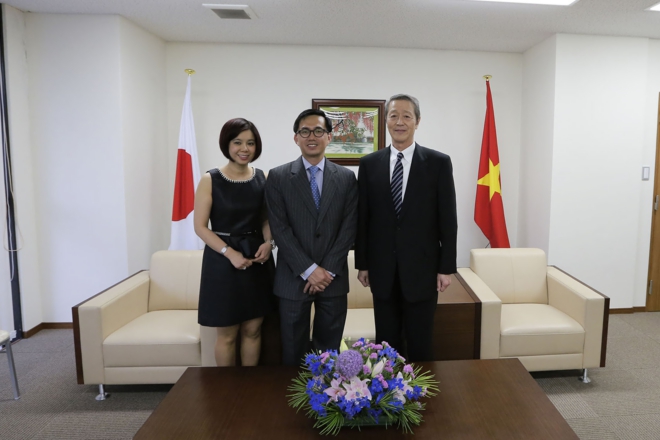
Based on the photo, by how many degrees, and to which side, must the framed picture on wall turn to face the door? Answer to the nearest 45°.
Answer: approximately 90° to its left

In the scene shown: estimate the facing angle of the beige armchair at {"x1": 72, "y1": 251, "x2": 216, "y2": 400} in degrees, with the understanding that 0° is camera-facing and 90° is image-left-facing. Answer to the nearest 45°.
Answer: approximately 0°

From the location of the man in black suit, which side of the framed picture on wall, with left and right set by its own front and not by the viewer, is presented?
front

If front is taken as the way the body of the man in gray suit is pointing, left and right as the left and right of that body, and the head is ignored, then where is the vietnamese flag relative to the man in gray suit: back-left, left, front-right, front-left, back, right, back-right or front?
back-left

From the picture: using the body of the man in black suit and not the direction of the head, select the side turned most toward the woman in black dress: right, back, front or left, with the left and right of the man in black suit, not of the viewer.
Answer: right

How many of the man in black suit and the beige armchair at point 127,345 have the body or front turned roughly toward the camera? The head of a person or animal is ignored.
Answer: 2

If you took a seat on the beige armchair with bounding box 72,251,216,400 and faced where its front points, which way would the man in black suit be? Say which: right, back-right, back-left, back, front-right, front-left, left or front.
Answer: front-left

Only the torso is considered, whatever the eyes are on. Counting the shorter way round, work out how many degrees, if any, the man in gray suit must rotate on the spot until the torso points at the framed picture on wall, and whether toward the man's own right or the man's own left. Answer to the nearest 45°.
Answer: approximately 180°

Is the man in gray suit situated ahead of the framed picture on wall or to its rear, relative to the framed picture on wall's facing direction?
ahead
